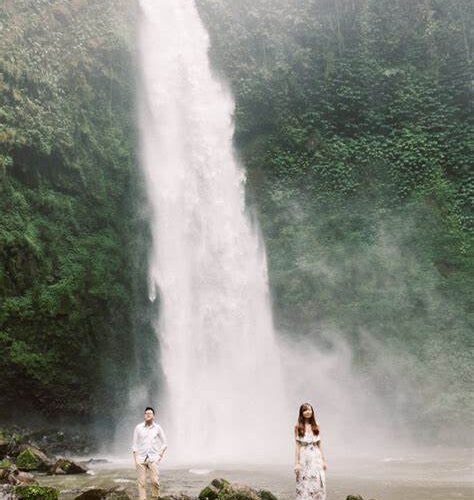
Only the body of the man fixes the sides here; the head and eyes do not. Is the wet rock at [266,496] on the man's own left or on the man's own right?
on the man's own left

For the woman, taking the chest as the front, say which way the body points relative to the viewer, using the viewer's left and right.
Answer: facing the viewer

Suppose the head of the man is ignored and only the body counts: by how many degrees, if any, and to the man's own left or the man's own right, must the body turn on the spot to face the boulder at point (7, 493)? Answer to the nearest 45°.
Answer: approximately 135° to the man's own right

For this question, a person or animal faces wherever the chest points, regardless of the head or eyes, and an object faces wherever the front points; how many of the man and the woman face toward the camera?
2

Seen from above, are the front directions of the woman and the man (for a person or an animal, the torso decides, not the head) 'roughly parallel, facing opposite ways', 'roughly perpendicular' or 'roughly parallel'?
roughly parallel

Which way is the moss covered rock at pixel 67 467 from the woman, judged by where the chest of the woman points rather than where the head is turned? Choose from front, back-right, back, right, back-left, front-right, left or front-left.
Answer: back-right

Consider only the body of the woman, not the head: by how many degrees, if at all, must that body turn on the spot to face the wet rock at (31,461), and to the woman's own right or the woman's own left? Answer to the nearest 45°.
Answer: approximately 135° to the woman's own right

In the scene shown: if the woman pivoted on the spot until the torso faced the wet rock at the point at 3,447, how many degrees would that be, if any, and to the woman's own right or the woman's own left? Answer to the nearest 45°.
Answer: approximately 135° to the woman's own right
